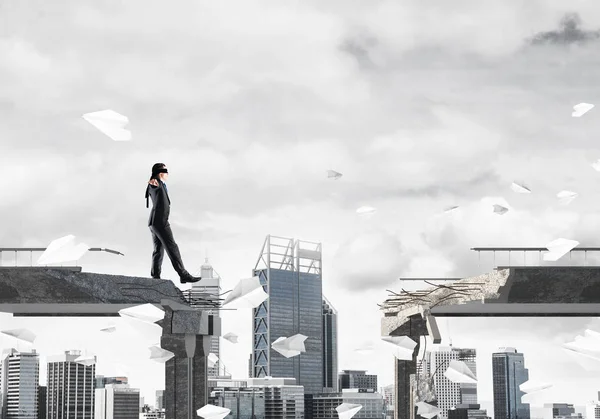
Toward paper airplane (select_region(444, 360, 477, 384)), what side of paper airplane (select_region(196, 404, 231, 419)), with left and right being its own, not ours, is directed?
front

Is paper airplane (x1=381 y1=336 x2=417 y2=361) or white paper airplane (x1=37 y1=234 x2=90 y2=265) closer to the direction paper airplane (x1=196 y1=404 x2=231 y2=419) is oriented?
the paper airplane

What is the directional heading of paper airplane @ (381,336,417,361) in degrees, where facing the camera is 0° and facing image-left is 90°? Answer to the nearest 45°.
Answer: approximately 90°

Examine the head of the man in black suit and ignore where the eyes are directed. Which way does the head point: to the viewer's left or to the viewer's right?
to the viewer's right

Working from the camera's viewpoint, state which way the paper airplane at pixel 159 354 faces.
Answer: facing to the right of the viewer

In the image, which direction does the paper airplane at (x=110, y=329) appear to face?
to the viewer's left

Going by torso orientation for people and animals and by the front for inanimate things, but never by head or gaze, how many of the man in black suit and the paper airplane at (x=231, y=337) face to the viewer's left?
1

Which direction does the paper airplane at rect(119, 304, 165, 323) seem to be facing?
to the viewer's left

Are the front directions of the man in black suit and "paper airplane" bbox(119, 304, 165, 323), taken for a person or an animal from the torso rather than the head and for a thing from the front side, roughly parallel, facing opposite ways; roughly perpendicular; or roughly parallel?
roughly parallel, facing opposite ways
